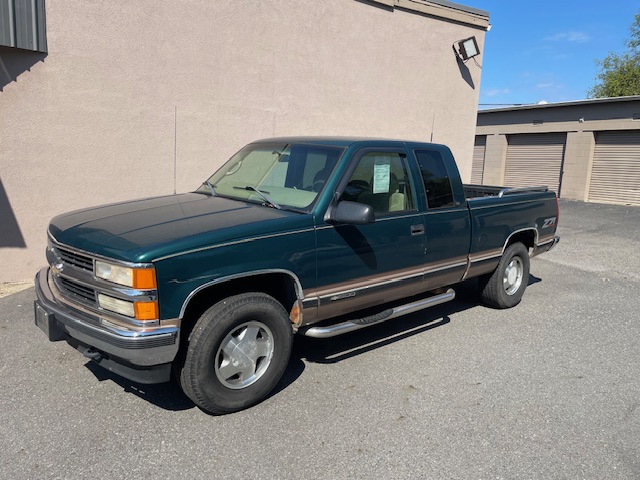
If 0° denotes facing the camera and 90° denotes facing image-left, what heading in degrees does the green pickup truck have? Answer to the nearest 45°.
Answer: approximately 45°

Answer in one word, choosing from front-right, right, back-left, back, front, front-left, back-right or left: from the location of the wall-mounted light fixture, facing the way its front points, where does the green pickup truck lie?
front-right

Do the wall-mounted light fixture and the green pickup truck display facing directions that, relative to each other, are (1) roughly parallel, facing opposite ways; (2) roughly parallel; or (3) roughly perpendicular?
roughly perpendicular

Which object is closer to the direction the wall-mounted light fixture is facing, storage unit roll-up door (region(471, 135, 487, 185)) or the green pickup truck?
the green pickup truck

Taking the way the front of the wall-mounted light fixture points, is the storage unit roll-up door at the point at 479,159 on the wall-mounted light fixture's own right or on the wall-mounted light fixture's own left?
on the wall-mounted light fixture's own left

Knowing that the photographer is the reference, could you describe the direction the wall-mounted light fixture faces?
facing the viewer and to the right of the viewer

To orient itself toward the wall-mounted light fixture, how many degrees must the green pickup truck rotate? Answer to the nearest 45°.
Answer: approximately 180°

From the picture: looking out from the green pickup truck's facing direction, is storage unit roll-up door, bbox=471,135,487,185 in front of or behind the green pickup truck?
behind

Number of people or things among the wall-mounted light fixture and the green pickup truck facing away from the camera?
0
